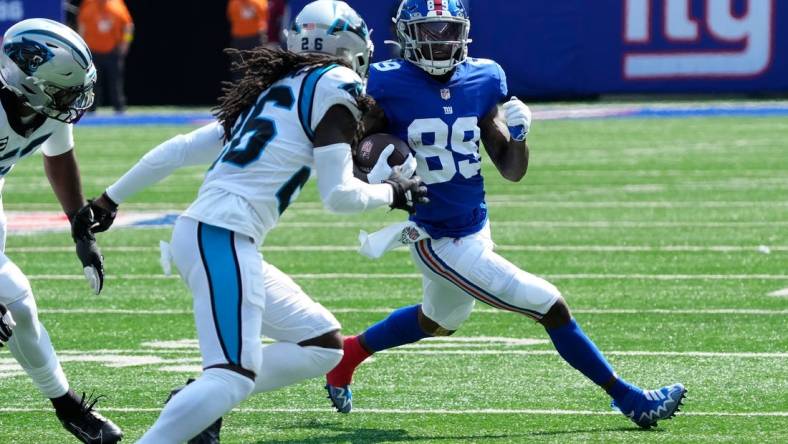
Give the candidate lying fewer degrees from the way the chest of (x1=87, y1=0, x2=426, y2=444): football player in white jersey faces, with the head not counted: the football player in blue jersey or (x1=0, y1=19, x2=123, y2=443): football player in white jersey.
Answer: the football player in blue jersey

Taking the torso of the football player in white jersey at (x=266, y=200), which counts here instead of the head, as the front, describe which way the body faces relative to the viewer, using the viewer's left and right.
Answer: facing away from the viewer and to the right of the viewer

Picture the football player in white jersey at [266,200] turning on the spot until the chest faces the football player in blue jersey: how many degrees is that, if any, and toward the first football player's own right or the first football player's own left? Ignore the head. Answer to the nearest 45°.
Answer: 0° — they already face them

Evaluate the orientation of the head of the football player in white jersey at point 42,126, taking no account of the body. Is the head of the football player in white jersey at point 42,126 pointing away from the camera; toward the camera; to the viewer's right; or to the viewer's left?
to the viewer's right
